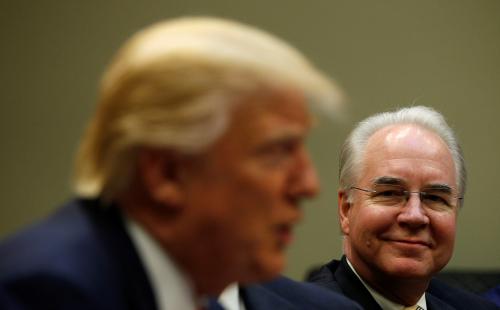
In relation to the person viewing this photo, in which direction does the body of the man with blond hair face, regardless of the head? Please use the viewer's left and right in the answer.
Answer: facing the viewer and to the right of the viewer

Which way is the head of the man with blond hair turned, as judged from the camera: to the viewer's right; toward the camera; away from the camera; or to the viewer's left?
to the viewer's right

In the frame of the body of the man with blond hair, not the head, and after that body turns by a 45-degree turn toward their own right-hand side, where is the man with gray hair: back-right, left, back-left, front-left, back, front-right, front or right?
back-left
